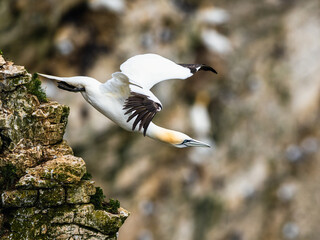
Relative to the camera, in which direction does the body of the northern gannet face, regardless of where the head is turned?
to the viewer's right
